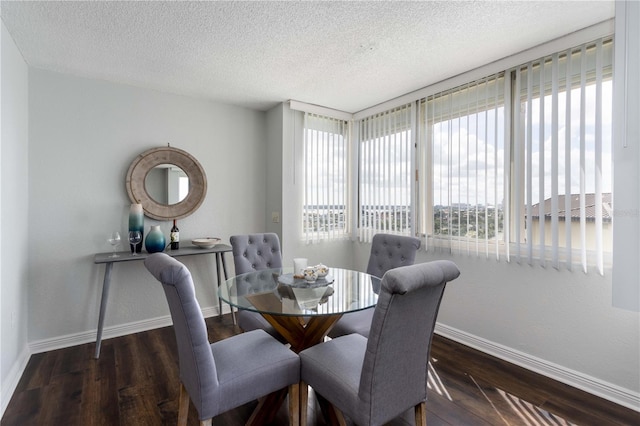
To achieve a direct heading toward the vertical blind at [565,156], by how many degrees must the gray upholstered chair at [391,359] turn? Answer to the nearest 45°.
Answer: approximately 90° to its right

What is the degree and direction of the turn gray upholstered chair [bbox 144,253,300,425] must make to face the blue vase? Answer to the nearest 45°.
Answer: approximately 45° to its left

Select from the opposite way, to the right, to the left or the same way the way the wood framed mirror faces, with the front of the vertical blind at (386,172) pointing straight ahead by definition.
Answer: to the left

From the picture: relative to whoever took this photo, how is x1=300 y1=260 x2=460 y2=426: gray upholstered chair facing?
facing away from the viewer and to the left of the viewer

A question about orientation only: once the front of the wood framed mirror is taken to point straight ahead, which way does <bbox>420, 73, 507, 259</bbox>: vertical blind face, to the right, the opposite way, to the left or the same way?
to the right
